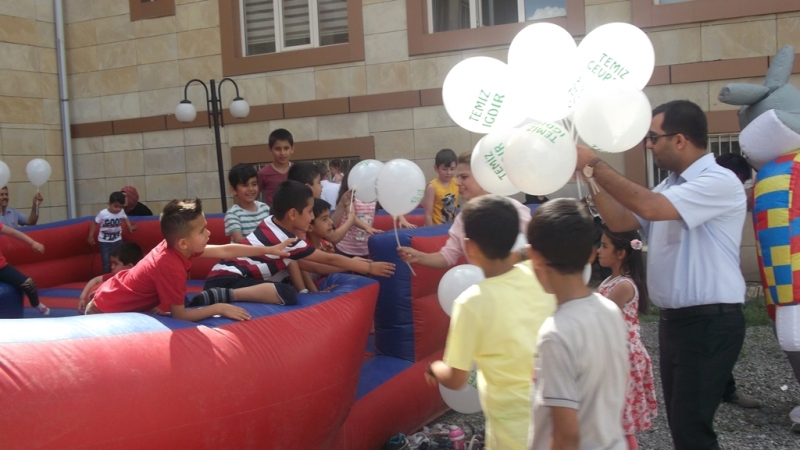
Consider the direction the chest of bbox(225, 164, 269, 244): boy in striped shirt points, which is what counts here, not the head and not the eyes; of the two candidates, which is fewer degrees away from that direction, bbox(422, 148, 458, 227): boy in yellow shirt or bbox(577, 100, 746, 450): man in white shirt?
the man in white shirt

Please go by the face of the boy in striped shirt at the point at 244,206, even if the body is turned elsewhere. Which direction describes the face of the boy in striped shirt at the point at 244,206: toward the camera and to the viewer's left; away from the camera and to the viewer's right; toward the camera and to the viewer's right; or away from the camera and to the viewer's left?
toward the camera and to the viewer's right

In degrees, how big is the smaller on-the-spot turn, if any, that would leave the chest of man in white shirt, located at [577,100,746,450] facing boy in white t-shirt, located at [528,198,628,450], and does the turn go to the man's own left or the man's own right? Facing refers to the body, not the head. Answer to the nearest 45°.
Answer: approximately 90° to the man's own left

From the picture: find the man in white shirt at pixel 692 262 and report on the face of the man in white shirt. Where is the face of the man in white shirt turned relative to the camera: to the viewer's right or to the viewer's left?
to the viewer's left

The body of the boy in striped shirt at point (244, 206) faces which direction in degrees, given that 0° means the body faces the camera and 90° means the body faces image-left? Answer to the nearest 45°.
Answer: approximately 315°

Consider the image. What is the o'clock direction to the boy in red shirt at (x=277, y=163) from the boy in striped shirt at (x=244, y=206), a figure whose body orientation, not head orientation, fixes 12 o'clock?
The boy in red shirt is roughly at 8 o'clock from the boy in striped shirt.

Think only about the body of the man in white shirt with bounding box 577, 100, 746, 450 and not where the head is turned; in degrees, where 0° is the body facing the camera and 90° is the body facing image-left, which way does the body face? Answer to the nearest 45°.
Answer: approximately 90°
